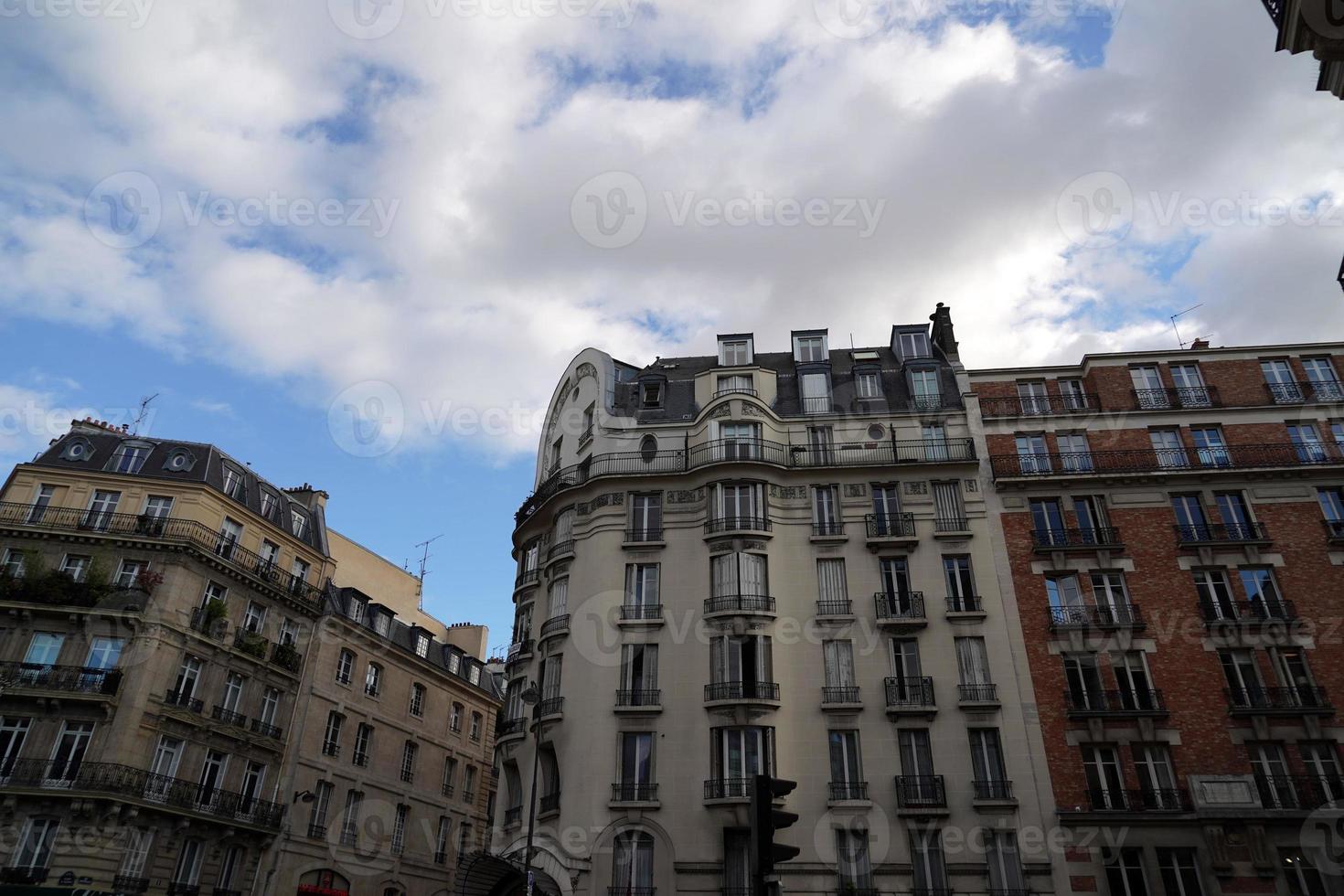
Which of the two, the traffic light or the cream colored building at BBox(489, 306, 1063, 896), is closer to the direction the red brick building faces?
the traffic light

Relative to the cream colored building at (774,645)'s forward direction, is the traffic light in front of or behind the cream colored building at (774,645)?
in front

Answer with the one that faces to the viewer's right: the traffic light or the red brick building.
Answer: the traffic light

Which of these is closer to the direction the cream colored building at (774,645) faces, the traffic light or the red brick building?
the traffic light

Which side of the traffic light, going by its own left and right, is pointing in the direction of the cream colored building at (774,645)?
left

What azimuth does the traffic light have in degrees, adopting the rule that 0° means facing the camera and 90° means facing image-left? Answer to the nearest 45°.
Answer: approximately 270°

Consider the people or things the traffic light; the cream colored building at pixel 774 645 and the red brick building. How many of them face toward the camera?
2

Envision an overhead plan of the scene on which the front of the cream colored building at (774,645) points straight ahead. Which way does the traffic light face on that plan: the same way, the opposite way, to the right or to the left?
to the left

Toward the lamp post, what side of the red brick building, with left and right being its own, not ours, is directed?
right

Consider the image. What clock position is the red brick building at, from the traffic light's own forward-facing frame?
The red brick building is roughly at 10 o'clock from the traffic light.

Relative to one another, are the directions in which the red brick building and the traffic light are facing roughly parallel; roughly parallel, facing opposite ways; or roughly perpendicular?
roughly perpendicular

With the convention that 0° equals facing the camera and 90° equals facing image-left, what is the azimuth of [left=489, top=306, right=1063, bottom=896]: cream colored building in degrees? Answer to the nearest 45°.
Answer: approximately 0°

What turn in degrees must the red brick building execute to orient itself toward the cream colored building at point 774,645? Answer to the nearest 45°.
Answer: approximately 45° to its right

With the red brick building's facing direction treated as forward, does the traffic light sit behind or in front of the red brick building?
in front
